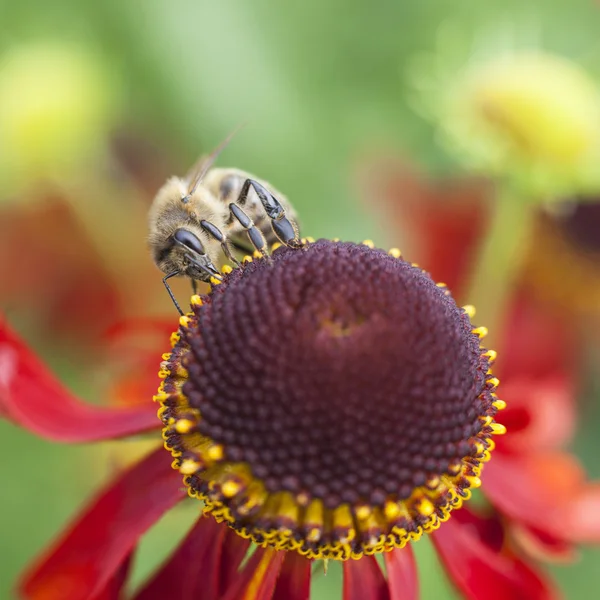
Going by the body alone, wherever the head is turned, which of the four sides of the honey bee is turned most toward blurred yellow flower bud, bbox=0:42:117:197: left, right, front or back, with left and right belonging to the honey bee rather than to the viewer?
right

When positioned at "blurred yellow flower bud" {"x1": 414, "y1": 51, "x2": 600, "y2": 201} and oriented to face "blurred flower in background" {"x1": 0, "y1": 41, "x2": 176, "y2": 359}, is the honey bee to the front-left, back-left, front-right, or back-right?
front-left

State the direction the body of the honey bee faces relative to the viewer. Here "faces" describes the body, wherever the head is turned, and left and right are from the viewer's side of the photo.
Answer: facing the viewer and to the left of the viewer

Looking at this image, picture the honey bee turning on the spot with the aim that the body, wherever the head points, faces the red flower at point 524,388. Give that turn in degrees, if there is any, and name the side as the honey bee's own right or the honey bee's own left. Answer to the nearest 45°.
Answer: approximately 135° to the honey bee's own left

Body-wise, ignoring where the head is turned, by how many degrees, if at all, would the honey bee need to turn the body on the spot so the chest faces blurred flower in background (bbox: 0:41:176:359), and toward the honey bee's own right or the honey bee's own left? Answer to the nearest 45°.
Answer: approximately 135° to the honey bee's own right

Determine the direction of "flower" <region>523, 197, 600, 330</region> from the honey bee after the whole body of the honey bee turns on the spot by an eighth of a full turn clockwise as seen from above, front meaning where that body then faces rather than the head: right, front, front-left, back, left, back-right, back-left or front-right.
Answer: back-right
